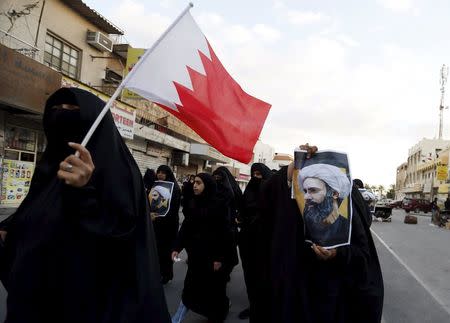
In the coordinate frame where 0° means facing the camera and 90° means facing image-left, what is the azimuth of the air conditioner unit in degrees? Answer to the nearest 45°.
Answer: approximately 315°

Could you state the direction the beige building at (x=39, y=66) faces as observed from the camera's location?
facing the viewer and to the right of the viewer

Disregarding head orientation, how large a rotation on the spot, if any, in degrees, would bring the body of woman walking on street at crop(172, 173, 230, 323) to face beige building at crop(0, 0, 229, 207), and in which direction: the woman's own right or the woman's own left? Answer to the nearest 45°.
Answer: approximately 90° to the woman's own right

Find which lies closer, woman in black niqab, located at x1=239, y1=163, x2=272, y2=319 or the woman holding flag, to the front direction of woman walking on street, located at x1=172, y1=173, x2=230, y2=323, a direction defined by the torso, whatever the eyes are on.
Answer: the woman holding flag

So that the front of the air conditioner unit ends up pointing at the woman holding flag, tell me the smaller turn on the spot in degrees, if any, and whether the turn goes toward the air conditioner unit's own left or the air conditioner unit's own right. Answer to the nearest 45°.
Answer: approximately 45° to the air conditioner unit's own right

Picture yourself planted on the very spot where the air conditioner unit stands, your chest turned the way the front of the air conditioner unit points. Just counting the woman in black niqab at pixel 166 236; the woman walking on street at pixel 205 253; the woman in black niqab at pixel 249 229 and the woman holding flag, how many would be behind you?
0

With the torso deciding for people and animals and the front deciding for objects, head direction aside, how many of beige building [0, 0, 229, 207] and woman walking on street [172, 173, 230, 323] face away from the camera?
0

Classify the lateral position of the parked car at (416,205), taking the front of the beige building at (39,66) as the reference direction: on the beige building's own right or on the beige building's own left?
on the beige building's own left

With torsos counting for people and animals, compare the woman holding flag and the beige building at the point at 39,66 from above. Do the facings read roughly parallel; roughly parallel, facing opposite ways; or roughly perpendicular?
roughly perpendicular

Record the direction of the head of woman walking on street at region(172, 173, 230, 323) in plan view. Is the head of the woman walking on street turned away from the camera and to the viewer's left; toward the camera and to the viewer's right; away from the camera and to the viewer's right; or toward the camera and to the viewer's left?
toward the camera and to the viewer's left

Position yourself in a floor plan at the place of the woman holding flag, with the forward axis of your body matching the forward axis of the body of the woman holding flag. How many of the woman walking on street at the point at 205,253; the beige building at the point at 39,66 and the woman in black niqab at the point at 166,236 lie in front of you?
0

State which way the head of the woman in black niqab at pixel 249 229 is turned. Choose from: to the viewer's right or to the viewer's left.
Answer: to the viewer's left

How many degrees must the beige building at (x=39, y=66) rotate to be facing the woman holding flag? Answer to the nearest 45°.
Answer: approximately 45° to its right

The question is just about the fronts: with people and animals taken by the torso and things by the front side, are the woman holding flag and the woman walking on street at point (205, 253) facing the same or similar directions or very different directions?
same or similar directions

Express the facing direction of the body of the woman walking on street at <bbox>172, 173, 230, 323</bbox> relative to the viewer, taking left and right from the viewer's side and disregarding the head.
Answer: facing the viewer and to the left of the viewer

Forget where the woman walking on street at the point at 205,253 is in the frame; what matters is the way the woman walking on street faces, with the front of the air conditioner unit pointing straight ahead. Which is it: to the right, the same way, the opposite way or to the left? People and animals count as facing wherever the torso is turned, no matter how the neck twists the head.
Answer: to the right

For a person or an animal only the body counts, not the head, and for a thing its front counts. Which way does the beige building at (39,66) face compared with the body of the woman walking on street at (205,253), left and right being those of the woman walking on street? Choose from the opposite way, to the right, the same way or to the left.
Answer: to the left

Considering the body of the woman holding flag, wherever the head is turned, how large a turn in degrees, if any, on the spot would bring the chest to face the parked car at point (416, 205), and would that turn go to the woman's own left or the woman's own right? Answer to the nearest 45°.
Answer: approximately 180°

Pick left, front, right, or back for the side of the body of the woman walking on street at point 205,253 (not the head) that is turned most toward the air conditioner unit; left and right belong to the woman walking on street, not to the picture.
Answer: right

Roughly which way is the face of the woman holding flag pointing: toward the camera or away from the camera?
toward the camera
